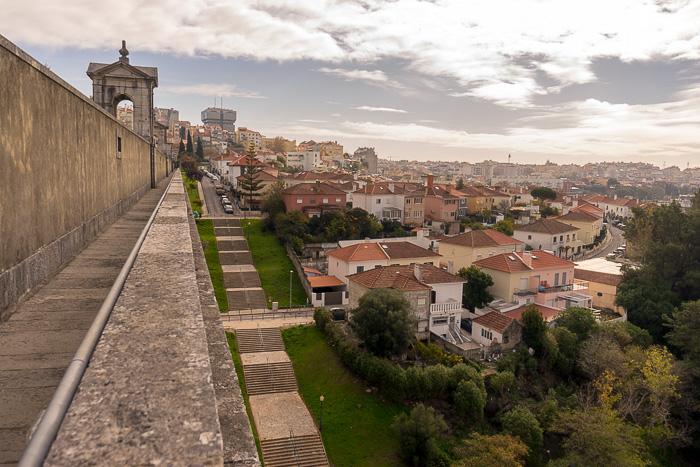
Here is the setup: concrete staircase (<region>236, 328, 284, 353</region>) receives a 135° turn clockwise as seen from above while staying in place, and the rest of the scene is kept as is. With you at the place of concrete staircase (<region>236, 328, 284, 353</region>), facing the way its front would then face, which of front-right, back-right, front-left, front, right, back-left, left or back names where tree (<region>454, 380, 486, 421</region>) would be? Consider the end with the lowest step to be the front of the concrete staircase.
back

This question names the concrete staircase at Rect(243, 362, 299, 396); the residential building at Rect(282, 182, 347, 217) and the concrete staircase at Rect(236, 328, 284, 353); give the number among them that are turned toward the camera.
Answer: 3

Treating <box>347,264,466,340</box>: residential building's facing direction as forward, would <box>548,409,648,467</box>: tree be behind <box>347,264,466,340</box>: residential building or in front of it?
in front

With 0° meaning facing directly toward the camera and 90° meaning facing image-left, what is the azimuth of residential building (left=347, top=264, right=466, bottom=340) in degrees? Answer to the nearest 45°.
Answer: approximately 315°

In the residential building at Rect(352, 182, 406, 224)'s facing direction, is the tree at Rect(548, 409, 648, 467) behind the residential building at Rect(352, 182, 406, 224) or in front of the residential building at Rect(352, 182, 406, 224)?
in front

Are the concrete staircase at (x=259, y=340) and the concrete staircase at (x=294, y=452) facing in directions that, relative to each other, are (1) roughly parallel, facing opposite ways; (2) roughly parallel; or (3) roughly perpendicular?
roughly parallel

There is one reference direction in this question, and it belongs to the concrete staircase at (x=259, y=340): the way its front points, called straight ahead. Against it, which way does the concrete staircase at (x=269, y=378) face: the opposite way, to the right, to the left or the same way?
the same way

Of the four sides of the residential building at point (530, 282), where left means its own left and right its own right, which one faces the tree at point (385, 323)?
right

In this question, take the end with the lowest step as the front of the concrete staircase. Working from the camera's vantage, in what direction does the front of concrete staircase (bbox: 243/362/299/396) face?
facing the viewer

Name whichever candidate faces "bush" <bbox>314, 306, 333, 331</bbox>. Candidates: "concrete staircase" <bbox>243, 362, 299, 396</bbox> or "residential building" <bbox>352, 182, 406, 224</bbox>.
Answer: the residential building

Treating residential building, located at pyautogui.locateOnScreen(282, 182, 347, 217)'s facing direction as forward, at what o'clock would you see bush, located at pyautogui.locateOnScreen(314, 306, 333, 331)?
The bush is roughly at 12 o'clock from the residential building.

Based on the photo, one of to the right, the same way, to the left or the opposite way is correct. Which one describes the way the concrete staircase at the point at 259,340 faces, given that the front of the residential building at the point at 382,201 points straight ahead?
the same way

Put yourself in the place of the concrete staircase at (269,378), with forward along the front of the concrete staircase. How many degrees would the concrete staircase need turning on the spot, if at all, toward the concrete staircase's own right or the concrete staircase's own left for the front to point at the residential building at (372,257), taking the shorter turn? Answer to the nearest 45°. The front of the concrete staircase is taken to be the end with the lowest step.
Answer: approximately 135° to the concrete staircase's own left

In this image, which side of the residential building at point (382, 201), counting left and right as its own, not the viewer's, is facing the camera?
front

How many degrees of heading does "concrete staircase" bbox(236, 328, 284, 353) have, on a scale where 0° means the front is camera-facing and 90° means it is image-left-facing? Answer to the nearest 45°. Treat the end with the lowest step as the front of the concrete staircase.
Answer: approximately 0°

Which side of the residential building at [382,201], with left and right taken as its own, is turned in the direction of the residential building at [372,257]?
front

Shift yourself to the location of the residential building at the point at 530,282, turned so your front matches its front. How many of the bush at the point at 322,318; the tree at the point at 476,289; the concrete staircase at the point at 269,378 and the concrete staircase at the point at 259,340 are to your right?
4

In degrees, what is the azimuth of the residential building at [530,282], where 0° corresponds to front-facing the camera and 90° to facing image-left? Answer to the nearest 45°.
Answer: approximately 315°
